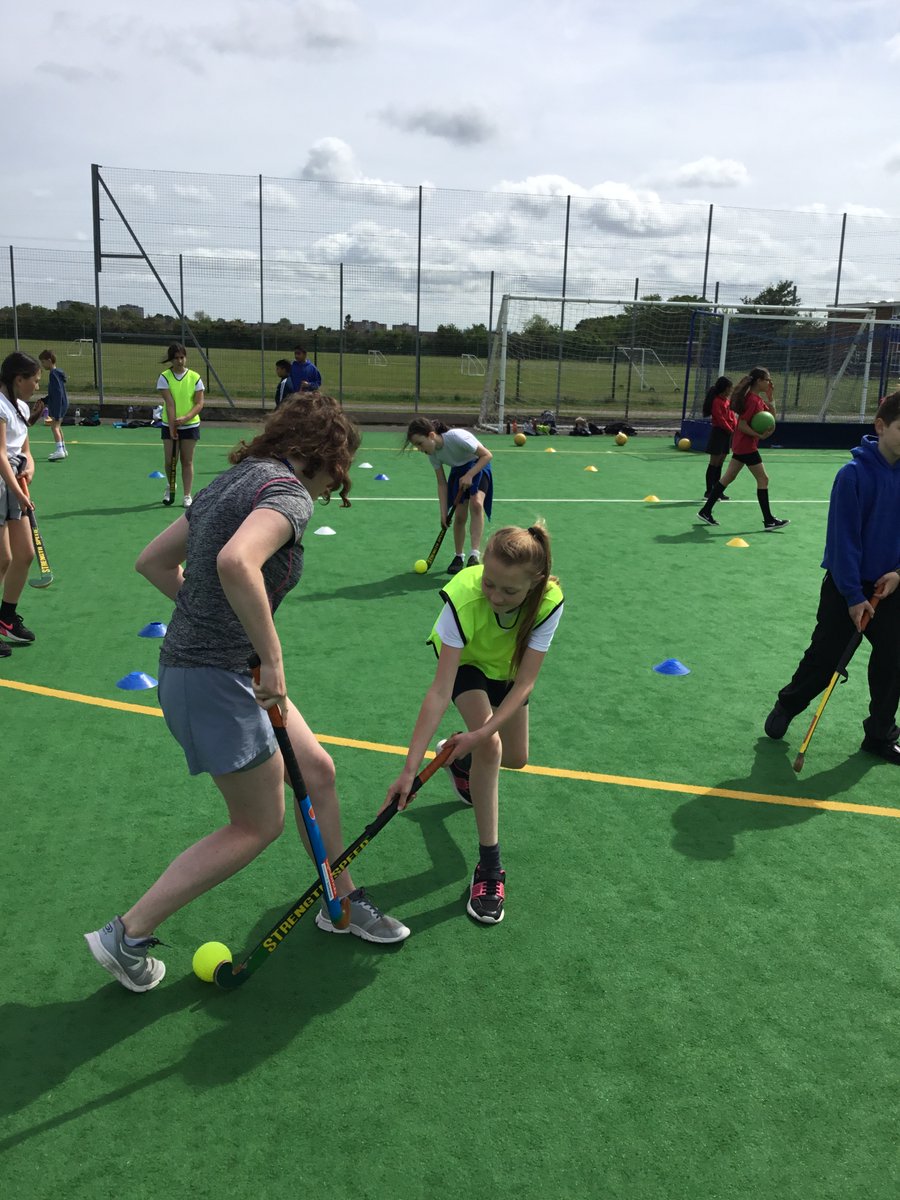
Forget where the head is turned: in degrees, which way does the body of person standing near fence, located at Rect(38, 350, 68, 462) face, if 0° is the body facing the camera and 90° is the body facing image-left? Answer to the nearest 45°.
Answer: approximately 90°

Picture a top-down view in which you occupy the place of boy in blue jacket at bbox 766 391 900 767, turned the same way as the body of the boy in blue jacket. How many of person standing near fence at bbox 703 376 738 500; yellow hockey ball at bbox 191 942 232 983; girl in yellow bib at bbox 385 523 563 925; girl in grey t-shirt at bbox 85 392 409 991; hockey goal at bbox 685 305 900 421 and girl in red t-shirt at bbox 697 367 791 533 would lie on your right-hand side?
3

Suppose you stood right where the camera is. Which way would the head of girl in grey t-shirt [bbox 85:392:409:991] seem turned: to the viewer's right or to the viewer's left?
to the viewer's right

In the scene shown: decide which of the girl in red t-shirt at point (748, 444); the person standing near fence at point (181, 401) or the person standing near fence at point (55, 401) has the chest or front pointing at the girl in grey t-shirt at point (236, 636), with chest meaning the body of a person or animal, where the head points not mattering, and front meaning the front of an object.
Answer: the person standing near fence at point (181, 401)

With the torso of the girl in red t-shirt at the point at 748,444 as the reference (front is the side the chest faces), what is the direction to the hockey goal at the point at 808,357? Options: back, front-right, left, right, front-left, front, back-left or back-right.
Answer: left

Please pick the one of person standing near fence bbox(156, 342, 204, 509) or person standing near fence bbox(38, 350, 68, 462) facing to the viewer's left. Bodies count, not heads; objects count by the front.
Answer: person standing near fence bbox(38, 350, 68, 462)
